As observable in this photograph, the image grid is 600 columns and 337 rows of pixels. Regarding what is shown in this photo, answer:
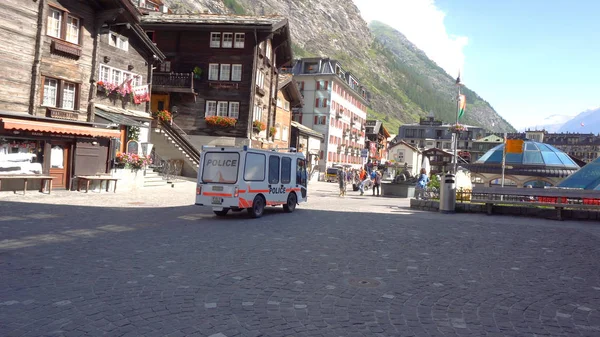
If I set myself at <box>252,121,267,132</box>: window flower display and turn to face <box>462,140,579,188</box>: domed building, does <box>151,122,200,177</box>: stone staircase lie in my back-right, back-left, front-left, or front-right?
back-right

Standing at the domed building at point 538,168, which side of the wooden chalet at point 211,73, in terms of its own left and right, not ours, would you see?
left

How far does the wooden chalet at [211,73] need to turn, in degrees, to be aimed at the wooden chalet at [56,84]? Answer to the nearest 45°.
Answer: approximately 45° to its right

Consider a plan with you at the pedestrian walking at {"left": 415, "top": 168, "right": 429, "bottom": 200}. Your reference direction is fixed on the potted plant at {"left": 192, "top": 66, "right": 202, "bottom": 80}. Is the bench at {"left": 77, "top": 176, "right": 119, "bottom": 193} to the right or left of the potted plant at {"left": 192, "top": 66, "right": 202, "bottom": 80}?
left
